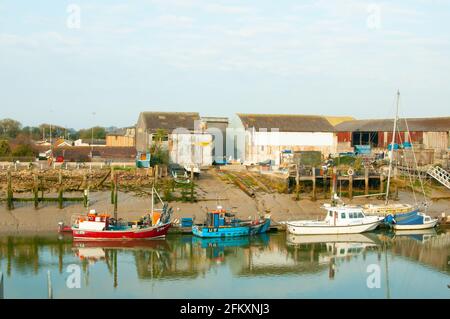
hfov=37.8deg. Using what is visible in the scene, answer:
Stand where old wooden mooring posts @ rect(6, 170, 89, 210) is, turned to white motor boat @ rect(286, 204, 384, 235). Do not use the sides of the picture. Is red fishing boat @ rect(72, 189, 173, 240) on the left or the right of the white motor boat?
right

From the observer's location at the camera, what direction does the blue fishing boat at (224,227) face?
facing to the right of the viewer

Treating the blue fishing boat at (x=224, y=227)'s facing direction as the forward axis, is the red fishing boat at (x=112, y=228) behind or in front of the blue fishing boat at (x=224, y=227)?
behind

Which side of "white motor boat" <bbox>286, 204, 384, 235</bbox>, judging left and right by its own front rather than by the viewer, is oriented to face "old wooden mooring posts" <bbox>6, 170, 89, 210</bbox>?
back

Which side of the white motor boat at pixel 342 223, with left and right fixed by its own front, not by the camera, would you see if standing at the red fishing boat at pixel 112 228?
back
